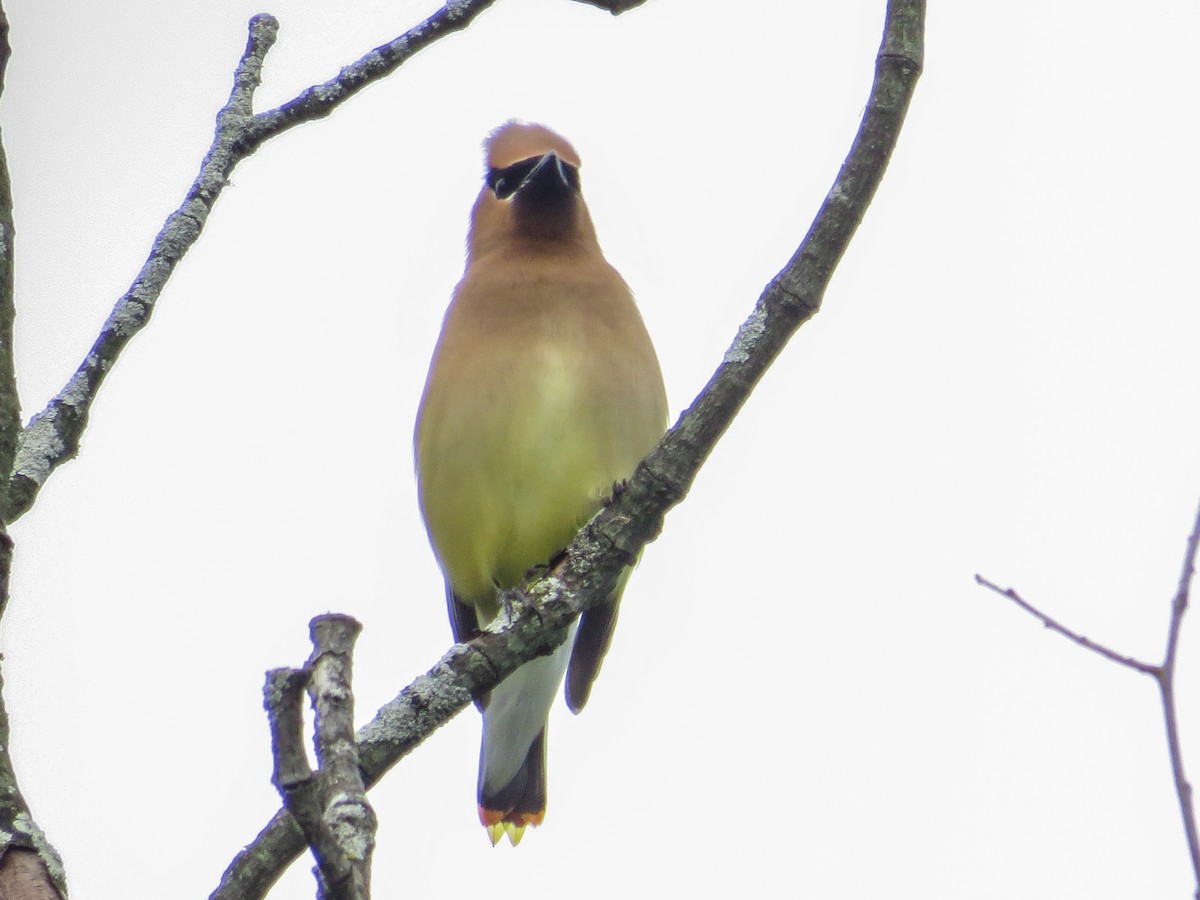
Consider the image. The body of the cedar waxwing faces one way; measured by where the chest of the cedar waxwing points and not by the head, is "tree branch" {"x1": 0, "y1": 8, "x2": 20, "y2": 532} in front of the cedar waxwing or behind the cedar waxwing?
in front

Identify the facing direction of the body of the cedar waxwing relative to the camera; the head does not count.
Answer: toward the camera
